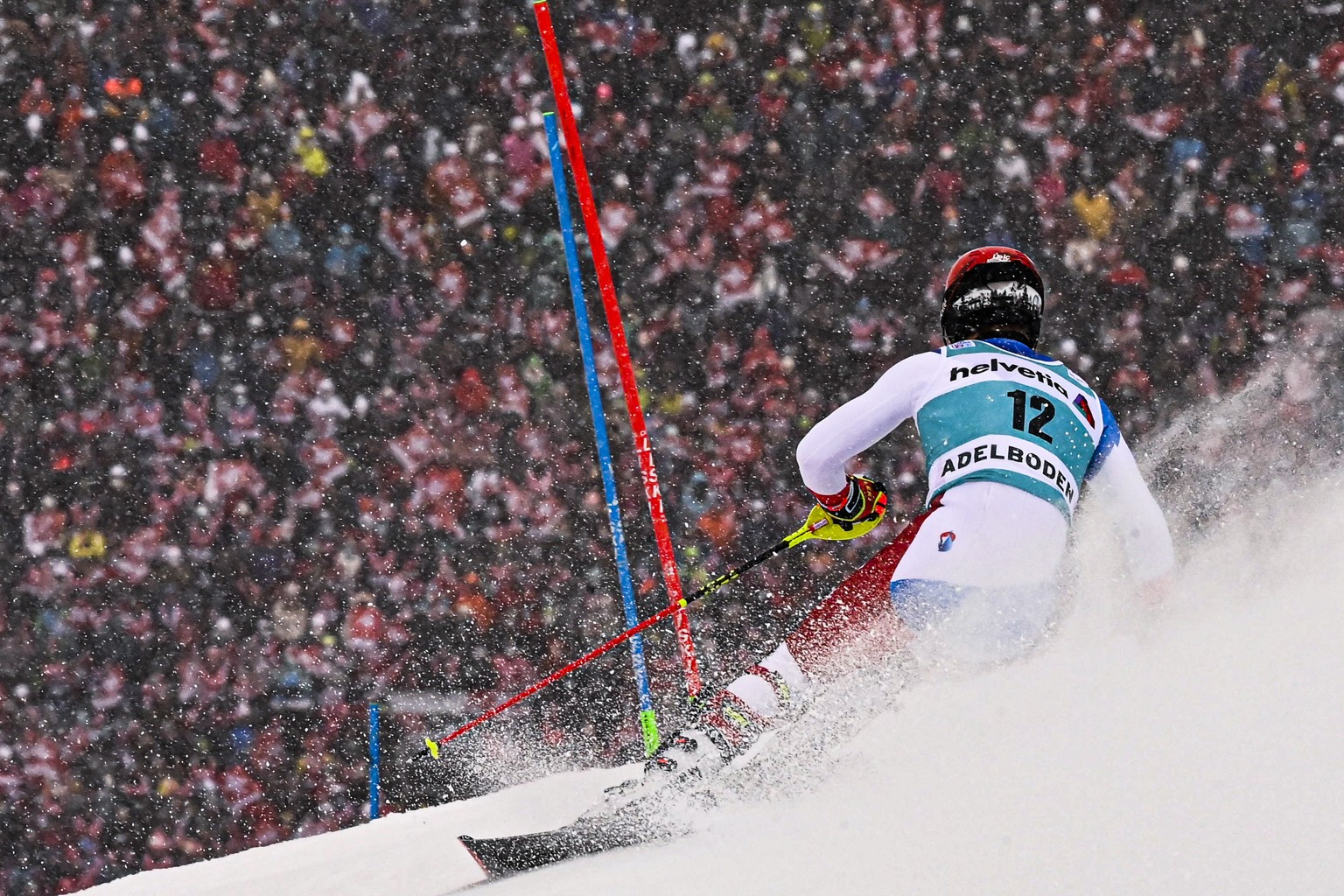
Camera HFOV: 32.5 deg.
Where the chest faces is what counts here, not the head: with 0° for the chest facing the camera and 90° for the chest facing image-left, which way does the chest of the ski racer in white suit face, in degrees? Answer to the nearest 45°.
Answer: approximately 180°

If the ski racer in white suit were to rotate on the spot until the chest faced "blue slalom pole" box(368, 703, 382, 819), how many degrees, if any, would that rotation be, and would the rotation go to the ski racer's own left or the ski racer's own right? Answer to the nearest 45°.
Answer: approximately 45° to the ski racer's own left

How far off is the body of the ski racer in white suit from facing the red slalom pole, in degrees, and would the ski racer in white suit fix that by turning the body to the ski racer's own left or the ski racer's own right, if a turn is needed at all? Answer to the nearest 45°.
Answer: approximately 45° to the ski racer's own left

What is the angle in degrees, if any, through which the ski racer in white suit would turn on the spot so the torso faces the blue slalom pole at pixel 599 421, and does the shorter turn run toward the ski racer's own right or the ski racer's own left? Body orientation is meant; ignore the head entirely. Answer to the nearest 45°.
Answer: approximately 45° to the ski racer's own left
